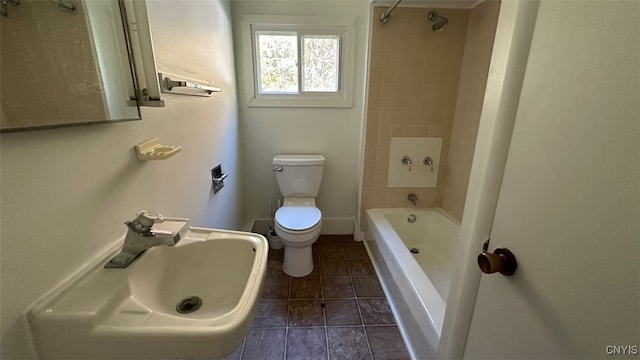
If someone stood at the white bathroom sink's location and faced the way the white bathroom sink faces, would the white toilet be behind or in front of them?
in front

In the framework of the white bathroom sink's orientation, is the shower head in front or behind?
in front

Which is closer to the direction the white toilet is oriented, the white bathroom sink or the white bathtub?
the white bathroom sink

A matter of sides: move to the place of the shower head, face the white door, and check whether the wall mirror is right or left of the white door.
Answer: right

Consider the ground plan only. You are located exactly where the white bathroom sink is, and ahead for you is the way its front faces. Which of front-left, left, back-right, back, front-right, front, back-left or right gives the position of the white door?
front-right

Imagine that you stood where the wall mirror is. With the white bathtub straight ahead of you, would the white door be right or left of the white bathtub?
right

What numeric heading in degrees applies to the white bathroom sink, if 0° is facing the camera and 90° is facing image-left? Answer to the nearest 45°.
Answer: approximately 270°

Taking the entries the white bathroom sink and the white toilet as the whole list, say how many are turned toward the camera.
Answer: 1

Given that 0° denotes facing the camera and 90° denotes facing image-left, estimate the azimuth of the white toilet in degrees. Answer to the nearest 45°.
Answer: approximately 0°

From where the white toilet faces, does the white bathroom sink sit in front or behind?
in front
